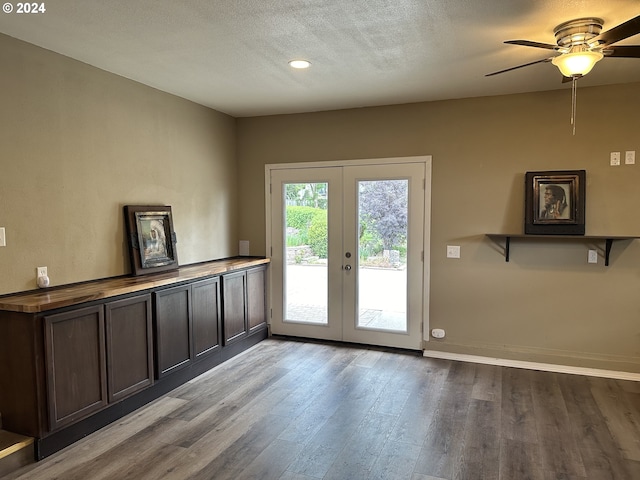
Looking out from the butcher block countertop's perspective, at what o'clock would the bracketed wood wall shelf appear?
The bracketed wood wall shelf is roughly at 11 o'clock from the butcher block countertop.

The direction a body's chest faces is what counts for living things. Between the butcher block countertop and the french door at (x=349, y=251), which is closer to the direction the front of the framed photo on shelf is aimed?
the butcher block countertop

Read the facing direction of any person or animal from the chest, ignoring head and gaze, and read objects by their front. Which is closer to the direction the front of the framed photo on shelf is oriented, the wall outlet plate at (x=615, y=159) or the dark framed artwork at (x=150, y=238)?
the dark framed artwork

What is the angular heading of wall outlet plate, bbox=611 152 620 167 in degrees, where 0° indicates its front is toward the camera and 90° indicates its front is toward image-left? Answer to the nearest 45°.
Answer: approximately 0°

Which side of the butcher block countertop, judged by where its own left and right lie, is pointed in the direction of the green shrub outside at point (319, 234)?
left

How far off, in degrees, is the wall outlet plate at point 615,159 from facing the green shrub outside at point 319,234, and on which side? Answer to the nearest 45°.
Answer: approximately 90° to its right

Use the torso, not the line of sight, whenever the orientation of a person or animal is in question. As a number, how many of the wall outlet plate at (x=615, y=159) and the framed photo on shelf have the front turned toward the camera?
2

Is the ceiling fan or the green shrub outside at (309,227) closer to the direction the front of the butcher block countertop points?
the ceiling fan

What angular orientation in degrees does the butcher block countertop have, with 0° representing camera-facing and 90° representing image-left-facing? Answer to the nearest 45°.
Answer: approximately 315°

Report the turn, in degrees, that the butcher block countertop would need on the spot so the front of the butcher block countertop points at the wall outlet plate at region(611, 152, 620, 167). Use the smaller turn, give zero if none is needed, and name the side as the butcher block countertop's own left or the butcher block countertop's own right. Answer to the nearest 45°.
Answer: approximately 45° to the butcher block countertop's own left
